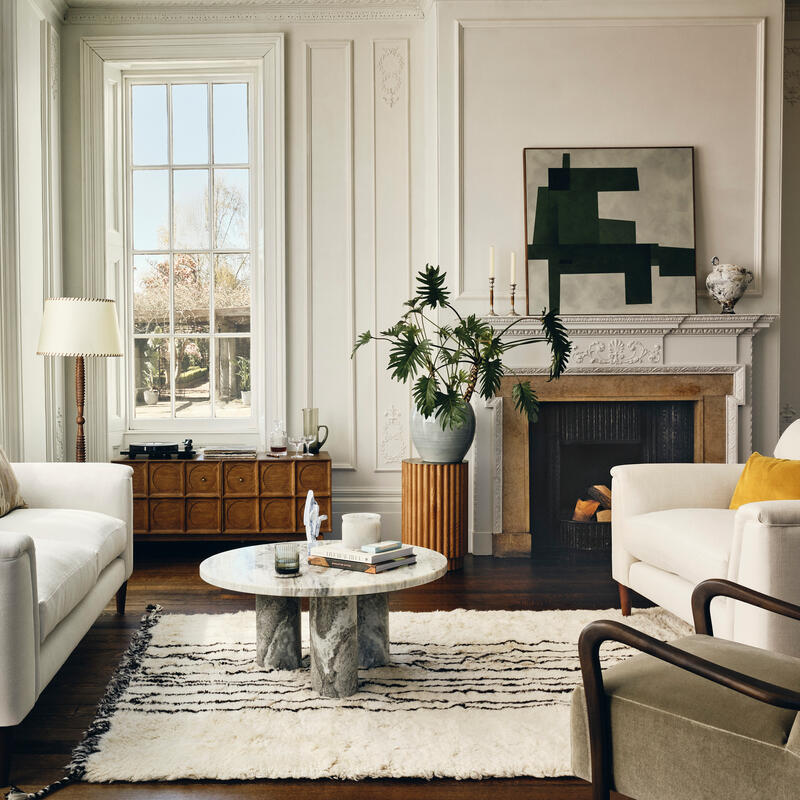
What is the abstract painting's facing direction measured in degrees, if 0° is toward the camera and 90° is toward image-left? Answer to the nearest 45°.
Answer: approximately 0°

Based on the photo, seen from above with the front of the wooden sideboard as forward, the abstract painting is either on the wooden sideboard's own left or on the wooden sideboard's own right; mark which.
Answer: on the wooden sideboard's own left

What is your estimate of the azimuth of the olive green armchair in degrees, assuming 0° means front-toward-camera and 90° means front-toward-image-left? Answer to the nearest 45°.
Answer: approximately 135°

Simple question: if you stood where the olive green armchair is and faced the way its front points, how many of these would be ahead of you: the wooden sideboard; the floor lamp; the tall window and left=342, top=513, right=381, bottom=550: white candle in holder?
4

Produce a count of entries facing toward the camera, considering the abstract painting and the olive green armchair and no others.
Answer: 1

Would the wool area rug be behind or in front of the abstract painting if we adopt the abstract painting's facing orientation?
in front

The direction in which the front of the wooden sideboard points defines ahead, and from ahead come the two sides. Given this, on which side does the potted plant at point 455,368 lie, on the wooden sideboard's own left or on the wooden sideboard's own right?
on the wooden sideboard's own left

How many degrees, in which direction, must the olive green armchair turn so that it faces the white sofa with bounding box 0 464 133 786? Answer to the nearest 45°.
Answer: approximately 45° to its left
